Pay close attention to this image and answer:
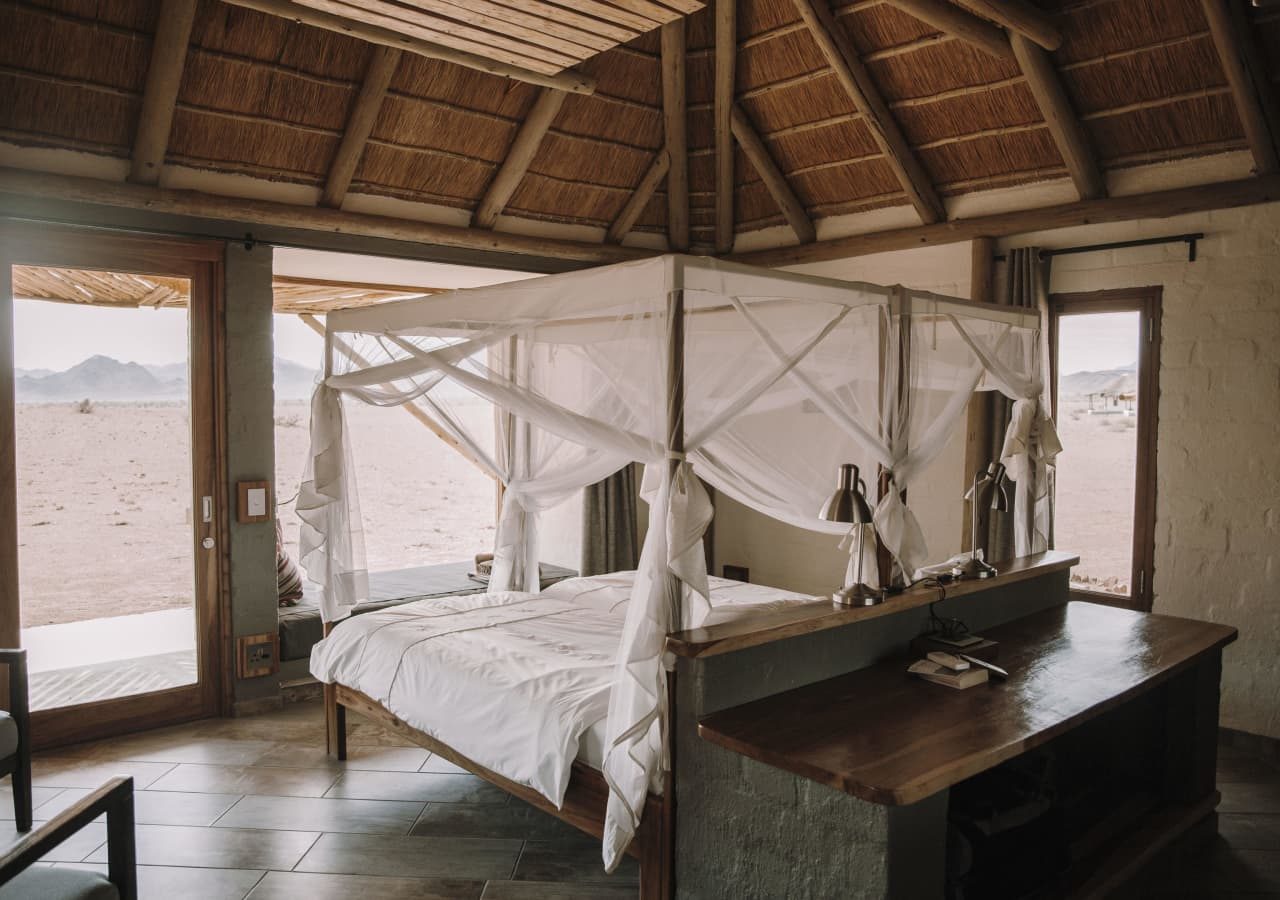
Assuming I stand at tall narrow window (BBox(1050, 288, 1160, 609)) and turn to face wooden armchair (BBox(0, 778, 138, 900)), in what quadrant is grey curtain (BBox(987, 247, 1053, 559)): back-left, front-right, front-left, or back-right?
front-right

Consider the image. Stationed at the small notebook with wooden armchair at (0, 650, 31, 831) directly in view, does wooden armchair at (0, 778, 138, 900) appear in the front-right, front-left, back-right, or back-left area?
front-left

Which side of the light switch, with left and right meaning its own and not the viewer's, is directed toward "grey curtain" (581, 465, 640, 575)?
left

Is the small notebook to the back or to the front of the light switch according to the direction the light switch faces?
to the front

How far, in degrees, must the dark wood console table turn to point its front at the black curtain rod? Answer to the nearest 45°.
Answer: approximately 135° to its left

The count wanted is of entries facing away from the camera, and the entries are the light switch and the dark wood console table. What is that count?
0

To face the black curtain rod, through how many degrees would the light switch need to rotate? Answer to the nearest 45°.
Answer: approximately 45° to its left

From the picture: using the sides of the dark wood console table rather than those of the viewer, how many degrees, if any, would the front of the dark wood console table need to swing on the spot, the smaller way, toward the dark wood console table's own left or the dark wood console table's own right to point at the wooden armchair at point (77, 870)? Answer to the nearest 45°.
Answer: approximately 90° to the dark wood console table's own right

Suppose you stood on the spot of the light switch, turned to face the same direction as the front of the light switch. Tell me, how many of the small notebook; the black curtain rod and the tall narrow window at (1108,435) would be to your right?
0

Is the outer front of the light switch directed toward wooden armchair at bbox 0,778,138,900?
yes

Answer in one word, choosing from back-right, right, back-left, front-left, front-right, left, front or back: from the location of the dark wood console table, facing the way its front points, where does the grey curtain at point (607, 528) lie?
back

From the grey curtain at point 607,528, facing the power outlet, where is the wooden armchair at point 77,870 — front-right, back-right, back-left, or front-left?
front-left

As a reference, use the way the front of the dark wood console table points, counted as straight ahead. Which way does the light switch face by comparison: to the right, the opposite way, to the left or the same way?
the same way

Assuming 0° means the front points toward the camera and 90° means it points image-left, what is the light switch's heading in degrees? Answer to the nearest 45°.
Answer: approximately 0°

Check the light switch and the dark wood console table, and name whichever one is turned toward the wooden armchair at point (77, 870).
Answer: the light switch

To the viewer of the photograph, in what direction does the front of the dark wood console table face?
facing the viewer and to the right of the viewer
